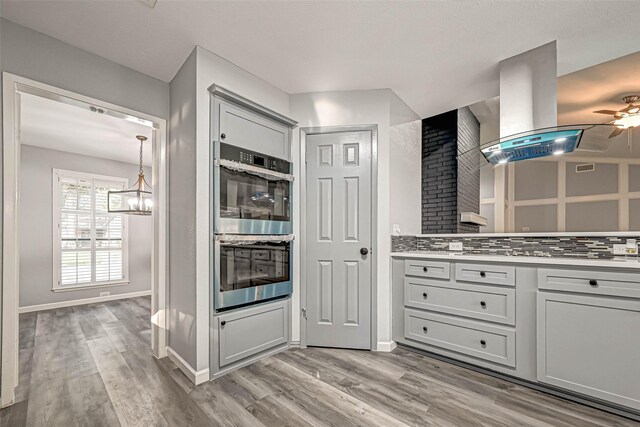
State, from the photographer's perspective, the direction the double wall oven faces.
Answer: facing the viewer and to the right of the viewer

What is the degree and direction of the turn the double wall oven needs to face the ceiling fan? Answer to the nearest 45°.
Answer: approximately 45° to its left

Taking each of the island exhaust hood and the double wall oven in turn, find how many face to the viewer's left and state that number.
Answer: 0

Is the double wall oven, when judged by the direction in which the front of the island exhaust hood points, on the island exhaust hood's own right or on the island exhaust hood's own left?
on the island exhaust hood's own right

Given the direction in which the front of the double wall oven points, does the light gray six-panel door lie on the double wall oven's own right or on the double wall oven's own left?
on the double wall oven's own left

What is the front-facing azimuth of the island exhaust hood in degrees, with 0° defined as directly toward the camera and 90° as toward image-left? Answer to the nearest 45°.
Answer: approximately 0°

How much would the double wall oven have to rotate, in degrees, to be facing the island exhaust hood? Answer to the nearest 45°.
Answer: approximately 45° to its left

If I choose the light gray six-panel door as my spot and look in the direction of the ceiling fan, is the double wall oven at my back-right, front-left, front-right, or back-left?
back-right

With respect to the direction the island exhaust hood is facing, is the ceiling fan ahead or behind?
behind

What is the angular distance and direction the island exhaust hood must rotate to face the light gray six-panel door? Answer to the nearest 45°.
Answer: approximately 90° to its right

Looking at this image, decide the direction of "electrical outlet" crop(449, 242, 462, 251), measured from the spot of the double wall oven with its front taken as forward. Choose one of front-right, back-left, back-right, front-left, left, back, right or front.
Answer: front-left
